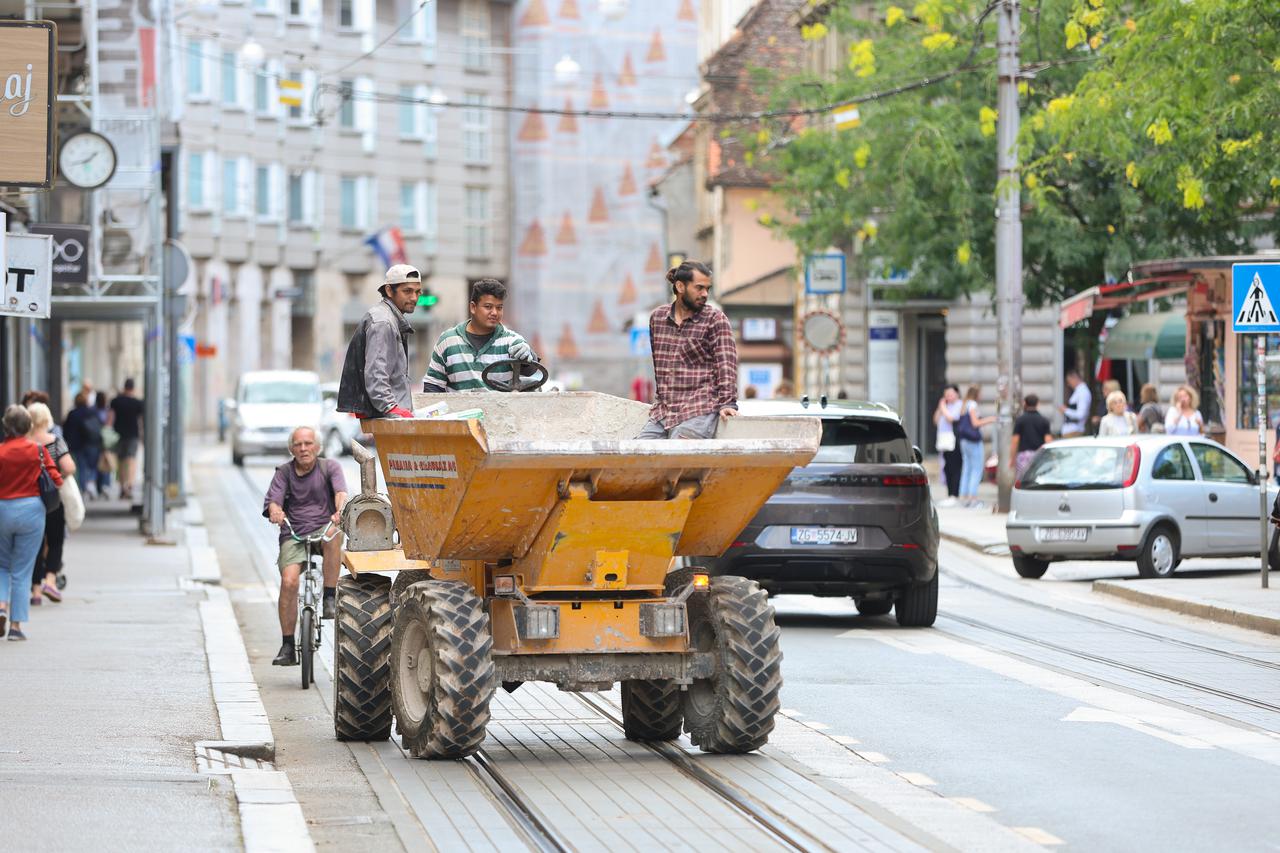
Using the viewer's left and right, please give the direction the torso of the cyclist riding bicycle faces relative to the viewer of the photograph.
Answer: facing the viewer

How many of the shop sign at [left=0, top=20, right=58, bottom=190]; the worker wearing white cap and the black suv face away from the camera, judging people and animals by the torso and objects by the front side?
1

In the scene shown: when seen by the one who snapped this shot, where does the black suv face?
facing away from the viewer

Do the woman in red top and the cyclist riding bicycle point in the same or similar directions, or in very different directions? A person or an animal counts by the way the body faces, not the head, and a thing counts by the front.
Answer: very different directions

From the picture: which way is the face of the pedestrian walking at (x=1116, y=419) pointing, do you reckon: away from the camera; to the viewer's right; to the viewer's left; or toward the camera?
toward the camera

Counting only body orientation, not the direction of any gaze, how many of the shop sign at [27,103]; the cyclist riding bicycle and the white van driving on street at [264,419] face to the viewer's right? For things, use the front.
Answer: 0

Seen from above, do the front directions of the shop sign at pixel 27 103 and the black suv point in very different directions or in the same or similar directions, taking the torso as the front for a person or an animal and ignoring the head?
very different directions

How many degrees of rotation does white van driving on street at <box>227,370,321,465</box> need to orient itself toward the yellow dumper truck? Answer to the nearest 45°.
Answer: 0° — it already faces it

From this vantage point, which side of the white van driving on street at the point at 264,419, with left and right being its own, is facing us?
front

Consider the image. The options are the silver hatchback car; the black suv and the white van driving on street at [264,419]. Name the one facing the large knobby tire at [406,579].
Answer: the white van driving on street

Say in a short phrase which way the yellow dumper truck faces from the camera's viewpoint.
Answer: facing the viewer

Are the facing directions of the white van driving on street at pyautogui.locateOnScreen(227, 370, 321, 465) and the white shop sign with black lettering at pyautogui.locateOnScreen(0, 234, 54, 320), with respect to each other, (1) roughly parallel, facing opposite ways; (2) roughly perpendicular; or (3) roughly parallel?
roughly parallel

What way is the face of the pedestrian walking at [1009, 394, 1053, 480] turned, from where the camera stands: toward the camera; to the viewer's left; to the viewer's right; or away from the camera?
away from the camera
